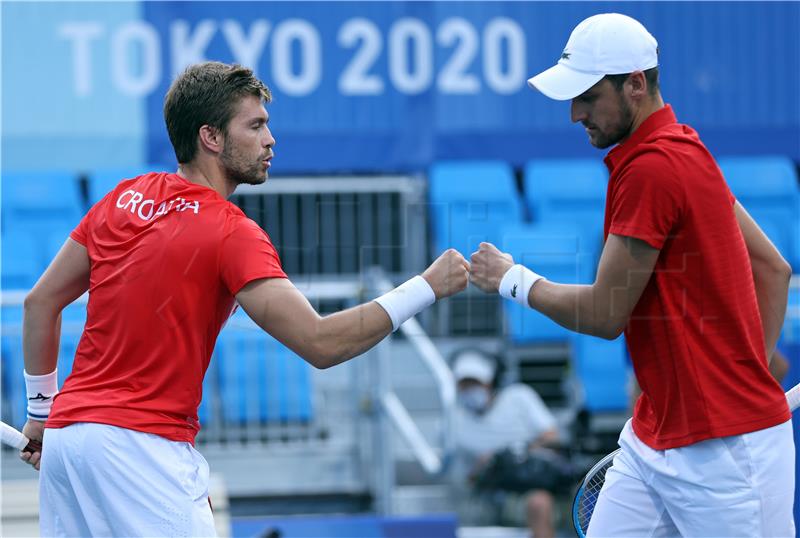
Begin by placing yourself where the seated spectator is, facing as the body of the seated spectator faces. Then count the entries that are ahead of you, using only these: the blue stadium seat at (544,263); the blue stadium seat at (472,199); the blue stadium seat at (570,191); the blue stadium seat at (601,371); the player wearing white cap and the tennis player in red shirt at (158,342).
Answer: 2

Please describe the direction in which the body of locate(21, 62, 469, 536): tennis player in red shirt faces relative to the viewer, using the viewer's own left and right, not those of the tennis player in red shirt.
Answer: facing away from the viewer and to the right of the viewer

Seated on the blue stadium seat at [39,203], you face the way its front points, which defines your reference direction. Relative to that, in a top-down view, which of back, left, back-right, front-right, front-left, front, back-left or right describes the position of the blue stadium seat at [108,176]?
left

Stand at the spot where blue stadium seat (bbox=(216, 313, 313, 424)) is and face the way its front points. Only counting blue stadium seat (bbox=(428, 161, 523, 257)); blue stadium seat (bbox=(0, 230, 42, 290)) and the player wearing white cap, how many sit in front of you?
1

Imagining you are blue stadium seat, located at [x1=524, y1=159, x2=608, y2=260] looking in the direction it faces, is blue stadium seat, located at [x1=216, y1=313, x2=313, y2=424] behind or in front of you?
in front

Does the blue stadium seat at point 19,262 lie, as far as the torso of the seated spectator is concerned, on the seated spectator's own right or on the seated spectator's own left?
on the seated spectator's own right

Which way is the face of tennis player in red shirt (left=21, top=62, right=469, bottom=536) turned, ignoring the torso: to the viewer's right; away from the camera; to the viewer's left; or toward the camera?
to the viewer's right

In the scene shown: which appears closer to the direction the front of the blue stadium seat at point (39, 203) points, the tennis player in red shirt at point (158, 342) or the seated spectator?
the tennis player in red shirt

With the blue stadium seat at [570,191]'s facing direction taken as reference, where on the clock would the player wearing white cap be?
The player wearing white cap is roughly at 12 o'clock from the blue stadium seat.

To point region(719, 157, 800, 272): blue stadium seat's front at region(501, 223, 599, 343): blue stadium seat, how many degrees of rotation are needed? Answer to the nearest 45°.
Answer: approximately 45° to its right

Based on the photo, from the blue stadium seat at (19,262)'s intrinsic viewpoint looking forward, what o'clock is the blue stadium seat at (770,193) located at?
the blue stadium seat at (770,193) is roughly at 9 o'clock from the blue stadium seat at (19,262).

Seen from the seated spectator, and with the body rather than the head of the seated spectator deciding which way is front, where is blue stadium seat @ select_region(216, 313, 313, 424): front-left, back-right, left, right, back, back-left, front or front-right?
right

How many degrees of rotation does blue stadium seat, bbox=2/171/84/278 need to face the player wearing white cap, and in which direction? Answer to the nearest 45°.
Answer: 0° — it already faces them

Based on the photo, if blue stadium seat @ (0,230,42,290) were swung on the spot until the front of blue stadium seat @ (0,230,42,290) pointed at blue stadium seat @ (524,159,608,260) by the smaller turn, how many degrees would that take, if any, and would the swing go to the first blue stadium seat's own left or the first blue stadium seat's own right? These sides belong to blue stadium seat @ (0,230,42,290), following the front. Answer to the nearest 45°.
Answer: approximately 90° to the first blue stadium seat's own left

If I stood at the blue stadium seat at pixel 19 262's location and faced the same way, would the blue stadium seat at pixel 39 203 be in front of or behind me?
behind
